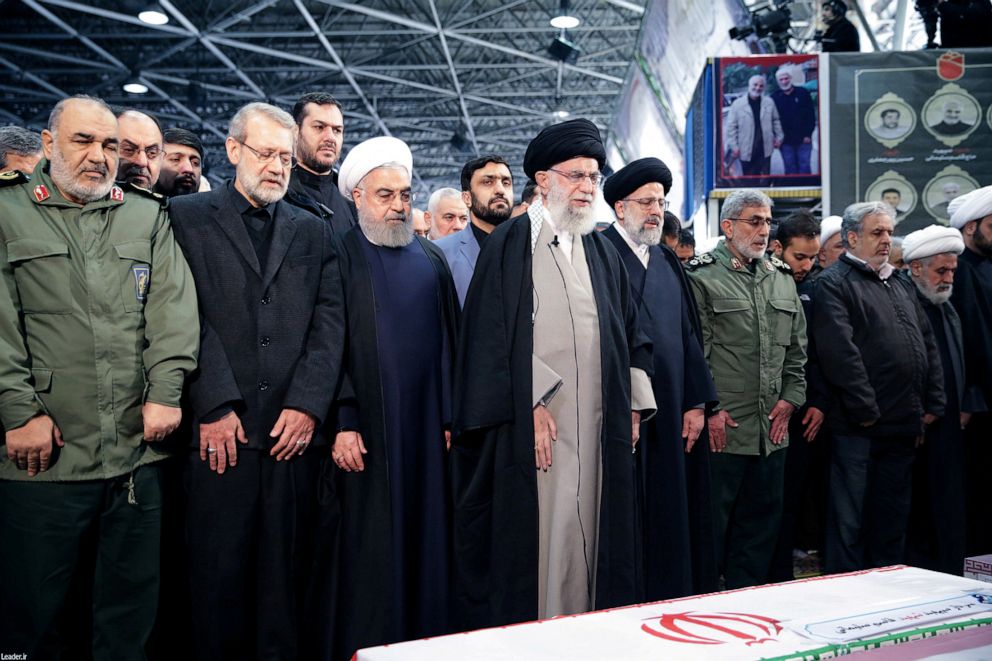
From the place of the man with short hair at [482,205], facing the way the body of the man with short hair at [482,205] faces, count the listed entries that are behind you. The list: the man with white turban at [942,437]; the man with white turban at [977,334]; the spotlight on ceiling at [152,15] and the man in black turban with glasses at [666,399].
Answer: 1

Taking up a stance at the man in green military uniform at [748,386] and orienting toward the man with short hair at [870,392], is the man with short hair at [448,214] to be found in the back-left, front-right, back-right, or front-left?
back-left

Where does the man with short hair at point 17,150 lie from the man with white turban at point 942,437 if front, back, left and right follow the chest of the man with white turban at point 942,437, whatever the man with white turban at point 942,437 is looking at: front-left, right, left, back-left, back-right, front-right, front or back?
right

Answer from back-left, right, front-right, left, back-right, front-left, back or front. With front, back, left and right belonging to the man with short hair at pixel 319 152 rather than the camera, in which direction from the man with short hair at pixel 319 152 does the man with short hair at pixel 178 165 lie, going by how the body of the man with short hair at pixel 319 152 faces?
back-right

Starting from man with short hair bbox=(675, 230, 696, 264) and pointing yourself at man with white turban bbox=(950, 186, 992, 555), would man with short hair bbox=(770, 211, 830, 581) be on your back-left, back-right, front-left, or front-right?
front-right

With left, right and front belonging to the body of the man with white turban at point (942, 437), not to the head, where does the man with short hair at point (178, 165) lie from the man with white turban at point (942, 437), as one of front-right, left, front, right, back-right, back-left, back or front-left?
right

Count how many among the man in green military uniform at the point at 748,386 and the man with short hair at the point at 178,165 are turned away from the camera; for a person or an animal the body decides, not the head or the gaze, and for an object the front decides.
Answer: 0

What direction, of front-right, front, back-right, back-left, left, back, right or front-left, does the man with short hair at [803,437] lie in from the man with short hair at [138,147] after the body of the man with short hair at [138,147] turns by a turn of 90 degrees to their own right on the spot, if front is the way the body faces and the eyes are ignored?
back-left

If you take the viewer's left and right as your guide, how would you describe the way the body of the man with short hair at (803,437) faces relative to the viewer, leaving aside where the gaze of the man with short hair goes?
facing the viewer and to the right of the viewer

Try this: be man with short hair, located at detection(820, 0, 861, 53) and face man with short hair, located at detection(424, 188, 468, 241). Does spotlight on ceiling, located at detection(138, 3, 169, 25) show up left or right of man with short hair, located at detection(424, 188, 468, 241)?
right

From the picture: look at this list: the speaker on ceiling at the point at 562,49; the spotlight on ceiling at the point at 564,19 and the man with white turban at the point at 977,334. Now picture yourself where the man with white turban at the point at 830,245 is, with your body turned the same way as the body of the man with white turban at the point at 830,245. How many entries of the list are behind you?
2

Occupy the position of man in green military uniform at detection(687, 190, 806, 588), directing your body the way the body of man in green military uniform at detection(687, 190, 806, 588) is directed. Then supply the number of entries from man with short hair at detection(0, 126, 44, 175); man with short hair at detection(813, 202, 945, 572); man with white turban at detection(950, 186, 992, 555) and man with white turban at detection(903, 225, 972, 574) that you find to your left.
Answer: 3

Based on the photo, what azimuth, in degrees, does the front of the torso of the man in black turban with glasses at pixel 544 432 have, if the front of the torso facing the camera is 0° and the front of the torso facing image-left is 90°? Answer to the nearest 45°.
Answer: approximately 315°

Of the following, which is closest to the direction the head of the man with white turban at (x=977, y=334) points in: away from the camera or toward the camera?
toward the camera

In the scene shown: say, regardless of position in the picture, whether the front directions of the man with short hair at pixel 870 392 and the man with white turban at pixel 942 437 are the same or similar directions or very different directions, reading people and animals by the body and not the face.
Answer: same or similar directions
